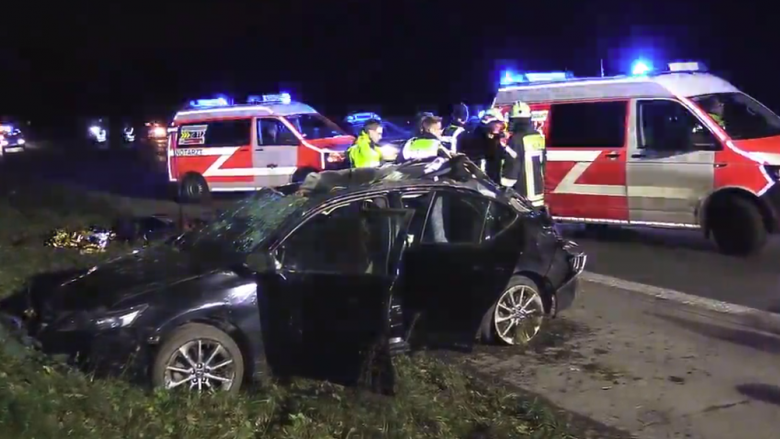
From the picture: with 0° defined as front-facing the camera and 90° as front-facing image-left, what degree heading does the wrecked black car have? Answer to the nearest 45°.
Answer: approximately 45°

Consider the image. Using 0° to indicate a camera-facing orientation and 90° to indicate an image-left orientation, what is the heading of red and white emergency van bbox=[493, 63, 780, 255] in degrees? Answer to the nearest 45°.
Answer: approximately 315°
